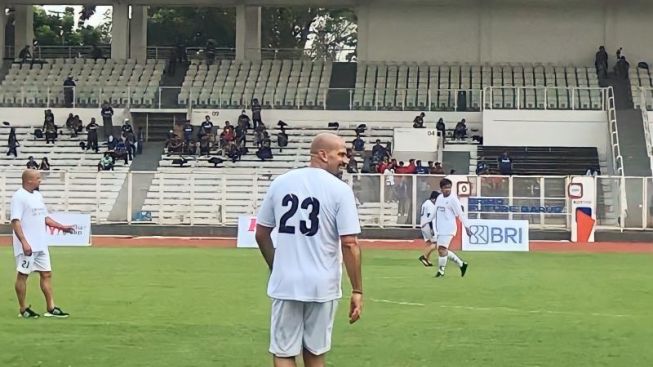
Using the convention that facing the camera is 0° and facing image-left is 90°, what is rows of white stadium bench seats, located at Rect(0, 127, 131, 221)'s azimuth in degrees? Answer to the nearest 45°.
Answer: approximately 0°

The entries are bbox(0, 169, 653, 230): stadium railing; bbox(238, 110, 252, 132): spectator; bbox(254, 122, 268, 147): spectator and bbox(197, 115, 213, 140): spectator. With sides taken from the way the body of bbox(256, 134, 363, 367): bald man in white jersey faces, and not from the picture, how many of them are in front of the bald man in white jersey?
4

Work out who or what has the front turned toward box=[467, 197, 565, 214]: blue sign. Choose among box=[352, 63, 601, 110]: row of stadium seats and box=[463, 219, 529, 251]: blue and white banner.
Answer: the row of stadium seats

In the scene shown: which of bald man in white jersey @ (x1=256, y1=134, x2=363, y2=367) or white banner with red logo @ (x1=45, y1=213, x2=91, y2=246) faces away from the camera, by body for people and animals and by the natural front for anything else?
the bald man in white jersey

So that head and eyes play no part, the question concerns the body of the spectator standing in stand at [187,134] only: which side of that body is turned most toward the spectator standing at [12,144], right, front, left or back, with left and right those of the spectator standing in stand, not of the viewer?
right

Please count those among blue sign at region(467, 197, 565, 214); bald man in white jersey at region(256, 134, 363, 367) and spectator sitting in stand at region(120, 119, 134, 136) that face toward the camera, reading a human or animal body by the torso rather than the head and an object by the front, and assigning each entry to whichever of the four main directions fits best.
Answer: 2
